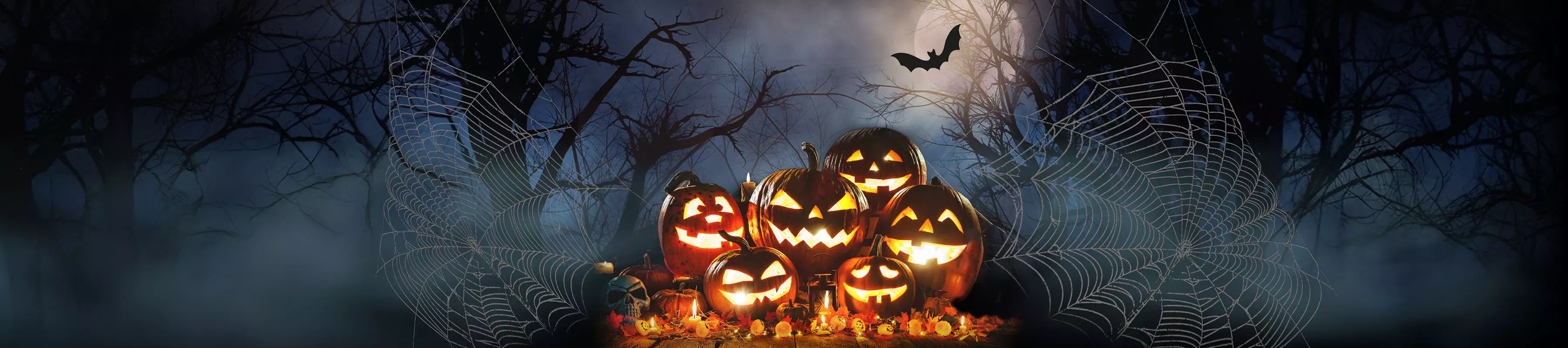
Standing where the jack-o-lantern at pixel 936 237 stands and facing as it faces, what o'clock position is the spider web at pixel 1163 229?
The spider web is roughly at 8 o'clock from the jack-o-lantern.

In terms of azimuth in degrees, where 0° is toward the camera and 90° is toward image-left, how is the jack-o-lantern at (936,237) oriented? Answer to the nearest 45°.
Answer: approximately 0°

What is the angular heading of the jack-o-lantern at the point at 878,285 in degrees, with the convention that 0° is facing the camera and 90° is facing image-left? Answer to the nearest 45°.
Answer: approximately 0°

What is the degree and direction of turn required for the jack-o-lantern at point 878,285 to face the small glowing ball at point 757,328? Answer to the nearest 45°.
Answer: approximately 45° to its right
